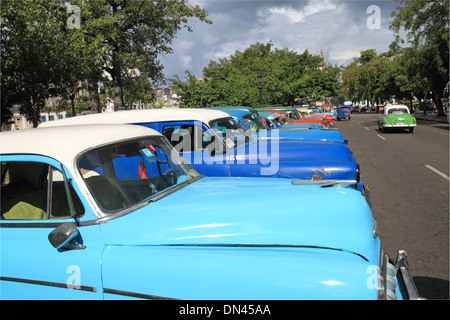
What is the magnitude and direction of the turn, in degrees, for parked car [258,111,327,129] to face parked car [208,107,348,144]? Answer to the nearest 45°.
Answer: approximately 90° to its right

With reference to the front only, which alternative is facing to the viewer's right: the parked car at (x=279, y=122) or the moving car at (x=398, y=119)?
the parked car at (x=279, y=122)

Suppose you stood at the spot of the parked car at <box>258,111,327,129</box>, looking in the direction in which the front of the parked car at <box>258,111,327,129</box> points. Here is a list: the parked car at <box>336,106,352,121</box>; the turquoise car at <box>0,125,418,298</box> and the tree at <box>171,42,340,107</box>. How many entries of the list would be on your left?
2

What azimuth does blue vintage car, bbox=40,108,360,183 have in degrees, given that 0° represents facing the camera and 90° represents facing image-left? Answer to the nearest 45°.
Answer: approximately 270°

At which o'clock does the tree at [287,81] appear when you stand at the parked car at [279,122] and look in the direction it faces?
The tree is roughly at 9 o'clock from the parked car.

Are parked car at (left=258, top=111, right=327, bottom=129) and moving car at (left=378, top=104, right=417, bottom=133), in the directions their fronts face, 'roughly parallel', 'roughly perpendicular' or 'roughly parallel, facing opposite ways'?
roughly perpendicular

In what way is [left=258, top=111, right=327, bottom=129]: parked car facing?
to the viewer's right

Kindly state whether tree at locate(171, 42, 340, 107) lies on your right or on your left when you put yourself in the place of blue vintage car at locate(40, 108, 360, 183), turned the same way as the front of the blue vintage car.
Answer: on your left
